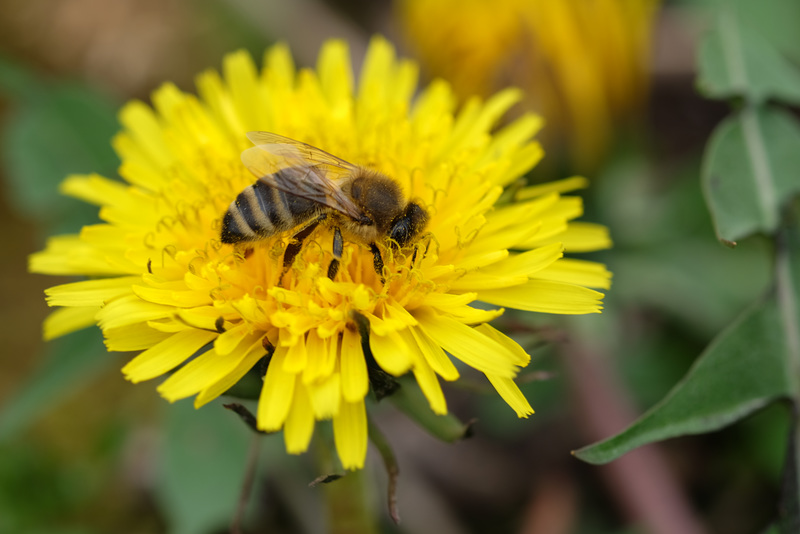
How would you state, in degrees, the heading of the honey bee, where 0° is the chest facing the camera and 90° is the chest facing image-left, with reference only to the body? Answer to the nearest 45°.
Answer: approximately 270°

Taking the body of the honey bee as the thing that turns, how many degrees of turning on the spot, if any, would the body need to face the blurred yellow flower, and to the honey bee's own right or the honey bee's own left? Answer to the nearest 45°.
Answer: approximately 45° to the honey bee's own left

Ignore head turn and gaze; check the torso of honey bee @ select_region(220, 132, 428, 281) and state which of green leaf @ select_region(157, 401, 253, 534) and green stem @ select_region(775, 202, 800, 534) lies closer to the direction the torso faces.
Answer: the green stem

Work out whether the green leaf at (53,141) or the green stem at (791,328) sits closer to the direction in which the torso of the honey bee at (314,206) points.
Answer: the green stem

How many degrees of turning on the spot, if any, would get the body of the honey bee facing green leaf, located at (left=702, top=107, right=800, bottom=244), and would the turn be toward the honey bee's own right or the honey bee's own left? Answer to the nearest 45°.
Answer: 0° — it already faces it

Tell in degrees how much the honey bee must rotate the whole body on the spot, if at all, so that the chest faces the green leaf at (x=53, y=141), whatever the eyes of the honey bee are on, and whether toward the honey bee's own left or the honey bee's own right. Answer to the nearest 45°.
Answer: approximately 135° to the honey bee's own left

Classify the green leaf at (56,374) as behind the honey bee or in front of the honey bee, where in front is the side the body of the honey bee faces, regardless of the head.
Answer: behind
